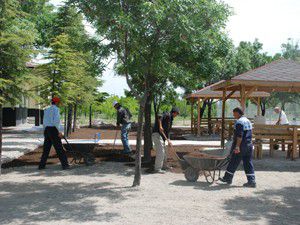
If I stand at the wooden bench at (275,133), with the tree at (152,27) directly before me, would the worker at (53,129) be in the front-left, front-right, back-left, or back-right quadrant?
front-right

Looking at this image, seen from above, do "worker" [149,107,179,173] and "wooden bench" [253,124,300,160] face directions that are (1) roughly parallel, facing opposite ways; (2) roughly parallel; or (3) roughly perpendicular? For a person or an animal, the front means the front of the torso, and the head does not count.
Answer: roughly perpendicular

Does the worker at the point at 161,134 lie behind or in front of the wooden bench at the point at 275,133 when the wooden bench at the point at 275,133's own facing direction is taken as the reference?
behind

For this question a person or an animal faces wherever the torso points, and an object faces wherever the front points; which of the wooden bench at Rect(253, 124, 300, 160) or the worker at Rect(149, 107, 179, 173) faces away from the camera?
the wooden bench

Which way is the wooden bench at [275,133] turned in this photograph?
away from the camera

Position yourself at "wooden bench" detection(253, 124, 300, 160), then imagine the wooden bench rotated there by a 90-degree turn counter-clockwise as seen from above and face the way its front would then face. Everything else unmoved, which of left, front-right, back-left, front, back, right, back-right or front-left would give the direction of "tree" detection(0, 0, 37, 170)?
front-left

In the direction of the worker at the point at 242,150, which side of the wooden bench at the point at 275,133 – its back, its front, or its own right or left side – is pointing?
back

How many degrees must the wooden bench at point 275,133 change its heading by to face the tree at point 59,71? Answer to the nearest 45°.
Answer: approximately 90° to its left

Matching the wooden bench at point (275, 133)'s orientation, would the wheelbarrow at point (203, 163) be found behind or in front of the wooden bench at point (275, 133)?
behind
